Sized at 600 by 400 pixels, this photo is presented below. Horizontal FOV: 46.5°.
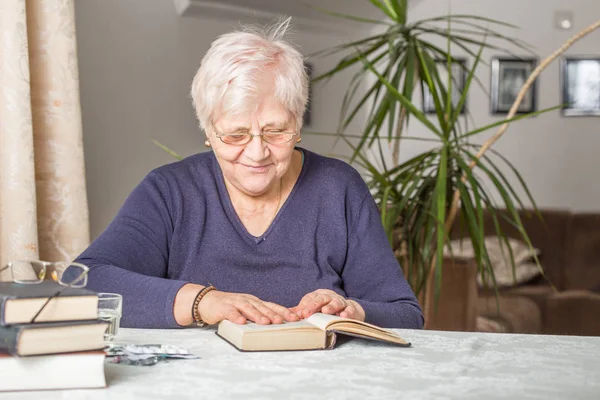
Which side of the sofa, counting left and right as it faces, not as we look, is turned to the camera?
front

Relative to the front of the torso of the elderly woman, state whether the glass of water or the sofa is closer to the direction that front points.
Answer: the glass of water

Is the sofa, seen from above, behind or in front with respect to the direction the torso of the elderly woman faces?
behind

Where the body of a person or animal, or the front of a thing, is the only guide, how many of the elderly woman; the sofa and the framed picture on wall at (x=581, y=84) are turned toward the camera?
3

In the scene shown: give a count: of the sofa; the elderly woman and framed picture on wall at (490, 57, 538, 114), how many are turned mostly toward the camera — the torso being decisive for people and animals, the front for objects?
3

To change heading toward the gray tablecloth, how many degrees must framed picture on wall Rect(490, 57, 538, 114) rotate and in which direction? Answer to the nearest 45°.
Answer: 0° — it already faces it

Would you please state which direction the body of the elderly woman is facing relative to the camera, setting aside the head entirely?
toward the camera

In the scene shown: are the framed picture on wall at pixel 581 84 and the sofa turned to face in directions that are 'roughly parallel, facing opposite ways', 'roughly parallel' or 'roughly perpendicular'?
roughly parallel

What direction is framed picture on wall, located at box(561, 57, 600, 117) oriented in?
toward the camera

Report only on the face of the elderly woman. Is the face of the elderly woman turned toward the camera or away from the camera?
toward the camera

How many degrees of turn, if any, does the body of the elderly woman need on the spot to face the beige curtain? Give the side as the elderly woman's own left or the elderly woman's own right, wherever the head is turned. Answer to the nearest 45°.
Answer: approximately 135° to the elderly woman's own right

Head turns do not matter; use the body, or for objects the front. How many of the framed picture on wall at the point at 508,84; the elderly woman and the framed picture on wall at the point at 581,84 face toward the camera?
3

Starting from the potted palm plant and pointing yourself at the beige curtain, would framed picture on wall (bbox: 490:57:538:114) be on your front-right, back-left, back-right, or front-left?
back-right

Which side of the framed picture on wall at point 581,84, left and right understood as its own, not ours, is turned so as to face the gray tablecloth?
front

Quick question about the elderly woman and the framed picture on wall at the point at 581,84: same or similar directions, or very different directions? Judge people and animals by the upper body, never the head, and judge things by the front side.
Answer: same or similar directions
